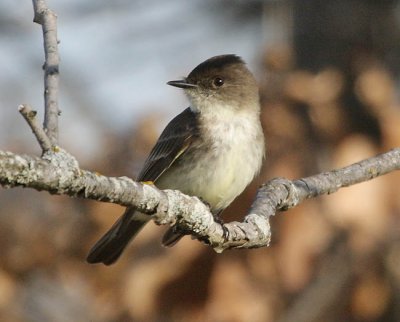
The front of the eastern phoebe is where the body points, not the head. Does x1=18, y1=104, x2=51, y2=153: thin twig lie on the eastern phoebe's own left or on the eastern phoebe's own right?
on the eastern phoebe's own right

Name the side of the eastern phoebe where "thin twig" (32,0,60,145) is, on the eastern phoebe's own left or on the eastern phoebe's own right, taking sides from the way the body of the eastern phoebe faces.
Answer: on the eastern phoebe's own right
